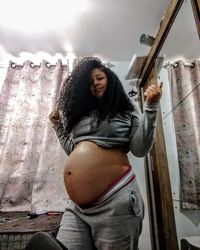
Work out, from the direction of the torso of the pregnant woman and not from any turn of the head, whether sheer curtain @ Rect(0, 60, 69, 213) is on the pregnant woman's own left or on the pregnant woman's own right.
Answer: on the pregnant woman's own right

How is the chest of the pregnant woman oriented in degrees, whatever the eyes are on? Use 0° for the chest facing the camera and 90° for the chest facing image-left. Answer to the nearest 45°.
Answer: approximately 45°
